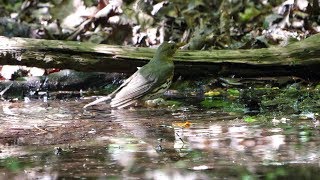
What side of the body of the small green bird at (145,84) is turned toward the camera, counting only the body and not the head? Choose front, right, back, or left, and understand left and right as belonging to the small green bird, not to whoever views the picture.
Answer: right
